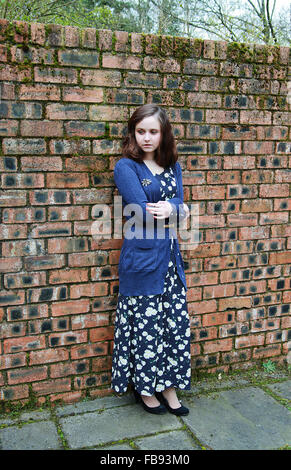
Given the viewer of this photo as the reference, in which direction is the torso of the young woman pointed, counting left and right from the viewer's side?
facing the viewer and to the right of the viewer

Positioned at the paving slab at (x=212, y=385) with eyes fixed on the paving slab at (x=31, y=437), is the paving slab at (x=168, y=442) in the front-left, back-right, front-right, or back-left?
front-left

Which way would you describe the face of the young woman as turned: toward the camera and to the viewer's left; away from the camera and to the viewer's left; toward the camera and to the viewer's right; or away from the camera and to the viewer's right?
toward the camera and to the viewer's left
